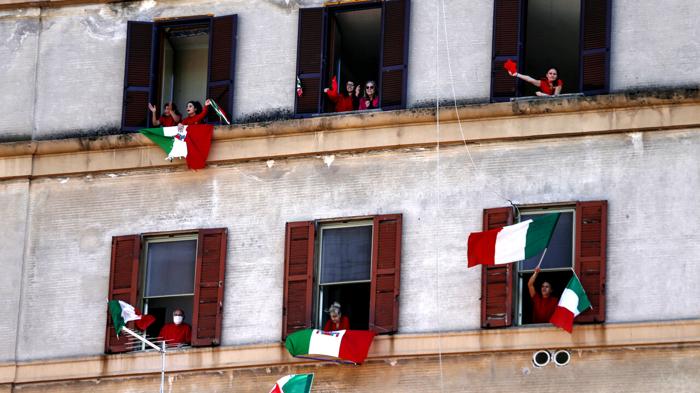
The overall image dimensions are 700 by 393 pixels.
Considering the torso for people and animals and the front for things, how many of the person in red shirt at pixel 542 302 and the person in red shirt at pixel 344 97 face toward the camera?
2

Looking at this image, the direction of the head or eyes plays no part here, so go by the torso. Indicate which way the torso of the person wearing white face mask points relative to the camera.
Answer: toward the camera

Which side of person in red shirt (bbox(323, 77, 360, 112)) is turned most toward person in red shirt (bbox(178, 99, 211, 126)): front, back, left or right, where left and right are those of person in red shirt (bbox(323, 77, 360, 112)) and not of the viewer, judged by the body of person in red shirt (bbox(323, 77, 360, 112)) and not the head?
right

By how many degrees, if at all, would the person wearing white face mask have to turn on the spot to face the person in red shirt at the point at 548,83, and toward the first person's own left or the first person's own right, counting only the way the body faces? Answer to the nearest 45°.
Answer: approximately 90° to the first person's own left

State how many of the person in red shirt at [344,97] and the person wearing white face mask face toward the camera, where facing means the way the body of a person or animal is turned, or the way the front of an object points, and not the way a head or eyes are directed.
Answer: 2

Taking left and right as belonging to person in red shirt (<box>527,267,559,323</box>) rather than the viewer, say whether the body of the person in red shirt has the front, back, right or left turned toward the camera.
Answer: front
